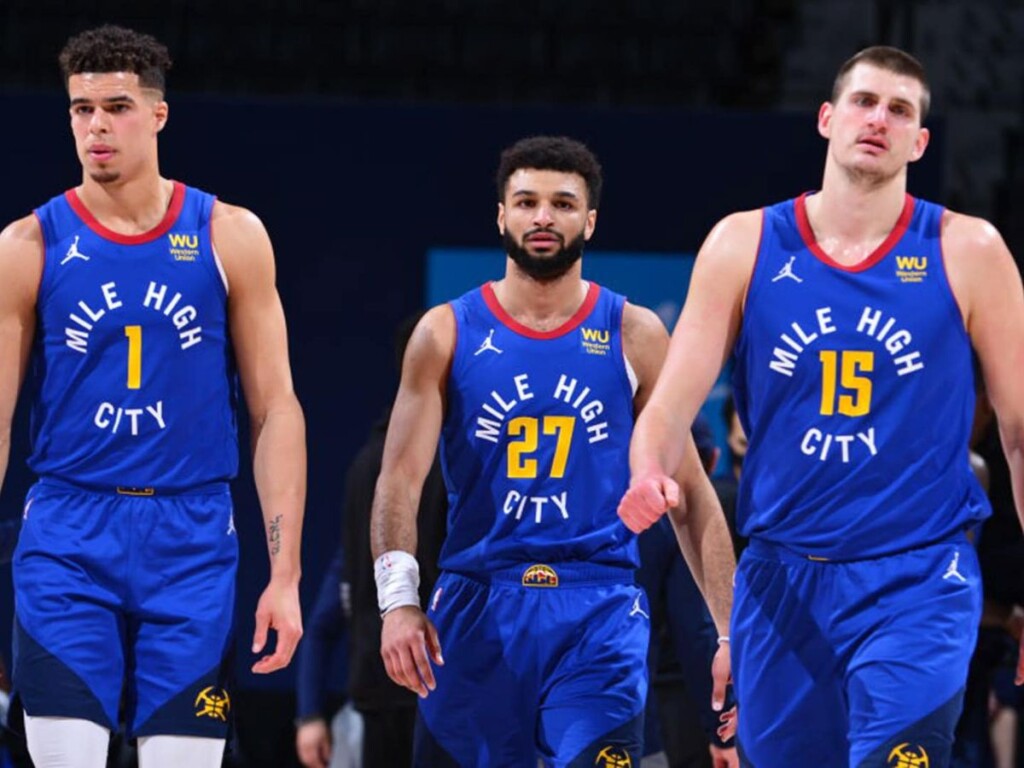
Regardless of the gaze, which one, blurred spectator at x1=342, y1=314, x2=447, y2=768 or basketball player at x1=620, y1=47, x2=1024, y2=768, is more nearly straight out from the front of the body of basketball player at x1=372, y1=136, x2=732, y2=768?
the basketball player

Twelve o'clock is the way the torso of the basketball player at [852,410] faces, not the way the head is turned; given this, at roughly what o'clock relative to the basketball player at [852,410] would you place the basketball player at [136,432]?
the basketball player at [136,432] is roughly at 3 o'clock from the basketball player at [852,410].

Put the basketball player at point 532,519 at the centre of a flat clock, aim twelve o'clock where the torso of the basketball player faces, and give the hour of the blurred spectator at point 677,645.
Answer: The blurred spectator is roughly at 7 o'clock from the basketball player.

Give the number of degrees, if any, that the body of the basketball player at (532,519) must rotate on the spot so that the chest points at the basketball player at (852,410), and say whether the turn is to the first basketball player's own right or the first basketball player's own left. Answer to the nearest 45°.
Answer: approximately 45° to the first basketball player's own left

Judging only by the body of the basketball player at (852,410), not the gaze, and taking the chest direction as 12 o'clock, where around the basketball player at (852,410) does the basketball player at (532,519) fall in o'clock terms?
the basketball player at (532,519) is roughly at 4 o'clock from the basketball player at (852,410).

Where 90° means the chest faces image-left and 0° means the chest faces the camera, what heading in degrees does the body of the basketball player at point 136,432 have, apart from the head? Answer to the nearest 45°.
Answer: approximately 0°

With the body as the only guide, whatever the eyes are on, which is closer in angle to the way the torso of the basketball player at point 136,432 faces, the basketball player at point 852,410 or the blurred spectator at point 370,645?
the basketball player

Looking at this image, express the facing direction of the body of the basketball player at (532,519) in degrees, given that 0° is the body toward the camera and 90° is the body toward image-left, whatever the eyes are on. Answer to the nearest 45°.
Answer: approximately 0°
